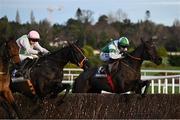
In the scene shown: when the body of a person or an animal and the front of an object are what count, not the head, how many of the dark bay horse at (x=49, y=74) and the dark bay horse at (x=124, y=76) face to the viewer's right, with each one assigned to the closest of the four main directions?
2

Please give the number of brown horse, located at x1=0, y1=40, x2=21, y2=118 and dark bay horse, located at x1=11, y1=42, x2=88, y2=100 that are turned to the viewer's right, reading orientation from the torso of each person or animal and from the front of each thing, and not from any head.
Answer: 2

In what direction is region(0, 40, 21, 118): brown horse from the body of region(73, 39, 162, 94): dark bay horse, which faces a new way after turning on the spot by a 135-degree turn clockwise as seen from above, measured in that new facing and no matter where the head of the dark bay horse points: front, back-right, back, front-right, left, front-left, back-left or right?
front

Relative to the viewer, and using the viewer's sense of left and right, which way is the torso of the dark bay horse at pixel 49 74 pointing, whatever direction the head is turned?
facing to the right of the viewer

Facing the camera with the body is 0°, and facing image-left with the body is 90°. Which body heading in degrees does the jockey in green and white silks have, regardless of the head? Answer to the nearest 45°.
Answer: approximately 270°

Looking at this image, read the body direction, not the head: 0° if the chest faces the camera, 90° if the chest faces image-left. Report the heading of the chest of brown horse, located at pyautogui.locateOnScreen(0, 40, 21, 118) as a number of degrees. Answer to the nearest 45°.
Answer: approximately 270°

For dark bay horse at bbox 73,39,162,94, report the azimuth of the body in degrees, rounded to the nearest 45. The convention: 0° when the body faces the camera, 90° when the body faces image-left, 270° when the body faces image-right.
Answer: approximately 270°
